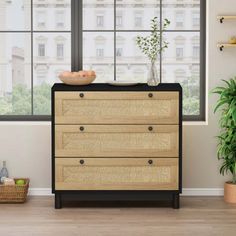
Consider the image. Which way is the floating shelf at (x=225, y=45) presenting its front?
toward the camera

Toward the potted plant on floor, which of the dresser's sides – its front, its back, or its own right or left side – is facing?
left

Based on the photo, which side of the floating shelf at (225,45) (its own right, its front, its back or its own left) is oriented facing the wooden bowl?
right

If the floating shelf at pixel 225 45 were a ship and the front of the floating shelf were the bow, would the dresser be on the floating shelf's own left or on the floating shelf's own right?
on the floating shelf's own right

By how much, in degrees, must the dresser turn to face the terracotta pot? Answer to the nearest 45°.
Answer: approximately 90° to its left

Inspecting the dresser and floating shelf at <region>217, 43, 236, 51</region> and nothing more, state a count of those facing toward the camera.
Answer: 2

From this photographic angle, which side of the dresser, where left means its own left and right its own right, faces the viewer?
front

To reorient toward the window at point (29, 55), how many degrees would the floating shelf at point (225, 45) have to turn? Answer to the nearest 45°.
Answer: approximately 90° to its right

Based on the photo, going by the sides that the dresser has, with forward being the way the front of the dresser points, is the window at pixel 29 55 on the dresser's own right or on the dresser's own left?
on the dresser's own right

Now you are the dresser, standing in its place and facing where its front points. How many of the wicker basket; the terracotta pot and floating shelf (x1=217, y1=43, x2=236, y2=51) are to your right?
1
